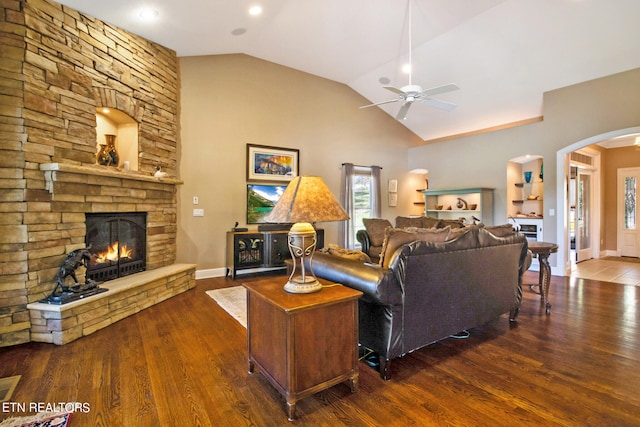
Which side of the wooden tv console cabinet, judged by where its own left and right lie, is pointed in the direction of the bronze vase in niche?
right

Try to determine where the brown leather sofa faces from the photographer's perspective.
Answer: facing away from the viewer and to the left of the viewer

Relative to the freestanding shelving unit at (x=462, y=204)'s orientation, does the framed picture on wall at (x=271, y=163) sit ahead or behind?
ahead

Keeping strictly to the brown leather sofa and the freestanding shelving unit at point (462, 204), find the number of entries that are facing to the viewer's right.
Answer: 0

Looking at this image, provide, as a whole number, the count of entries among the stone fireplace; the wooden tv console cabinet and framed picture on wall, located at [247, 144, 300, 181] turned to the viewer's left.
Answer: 0

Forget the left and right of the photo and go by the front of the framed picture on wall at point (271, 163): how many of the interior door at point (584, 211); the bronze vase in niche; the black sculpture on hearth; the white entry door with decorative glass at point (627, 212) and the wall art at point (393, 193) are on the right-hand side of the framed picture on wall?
2

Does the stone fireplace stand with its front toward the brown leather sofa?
yes

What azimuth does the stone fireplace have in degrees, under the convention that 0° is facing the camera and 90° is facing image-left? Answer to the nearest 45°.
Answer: approximately 315°

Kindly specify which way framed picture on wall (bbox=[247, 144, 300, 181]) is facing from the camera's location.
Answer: facing the viewer and to the right of the viewer

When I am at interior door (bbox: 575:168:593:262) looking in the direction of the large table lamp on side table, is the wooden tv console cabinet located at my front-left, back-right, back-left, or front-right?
front-right

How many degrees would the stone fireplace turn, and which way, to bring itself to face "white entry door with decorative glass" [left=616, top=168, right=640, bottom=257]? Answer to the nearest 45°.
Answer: approximately 45° to its left

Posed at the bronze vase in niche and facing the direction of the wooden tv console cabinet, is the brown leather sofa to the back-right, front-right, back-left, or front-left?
front-right

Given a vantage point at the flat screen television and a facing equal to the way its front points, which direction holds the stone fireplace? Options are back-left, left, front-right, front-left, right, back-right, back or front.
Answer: right

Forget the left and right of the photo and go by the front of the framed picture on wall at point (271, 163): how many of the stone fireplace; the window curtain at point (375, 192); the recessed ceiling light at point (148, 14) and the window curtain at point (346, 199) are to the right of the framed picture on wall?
2
